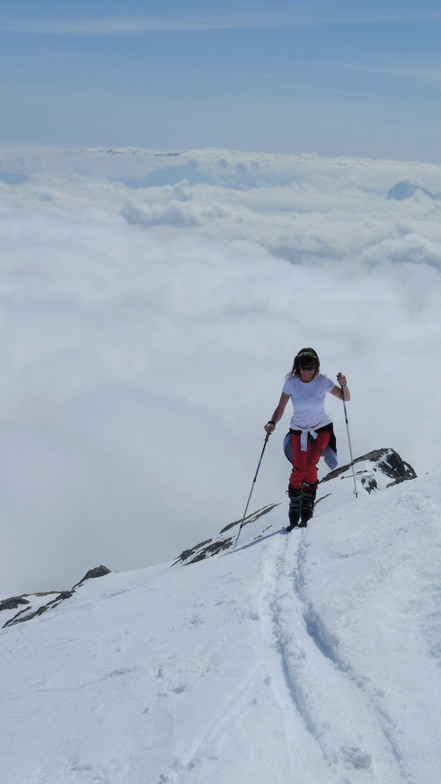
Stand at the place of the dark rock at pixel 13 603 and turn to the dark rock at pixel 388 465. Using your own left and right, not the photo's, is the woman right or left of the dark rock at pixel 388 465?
right

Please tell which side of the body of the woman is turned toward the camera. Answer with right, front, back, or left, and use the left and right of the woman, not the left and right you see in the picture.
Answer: front

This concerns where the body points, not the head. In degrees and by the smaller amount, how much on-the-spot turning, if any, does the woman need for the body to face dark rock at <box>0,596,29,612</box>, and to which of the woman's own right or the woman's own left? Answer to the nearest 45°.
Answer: approximately 135° to the woman's own right

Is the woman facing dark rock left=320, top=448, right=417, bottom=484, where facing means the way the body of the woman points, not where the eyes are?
no

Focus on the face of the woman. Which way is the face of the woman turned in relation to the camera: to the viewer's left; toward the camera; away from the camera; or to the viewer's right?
toward the camera
